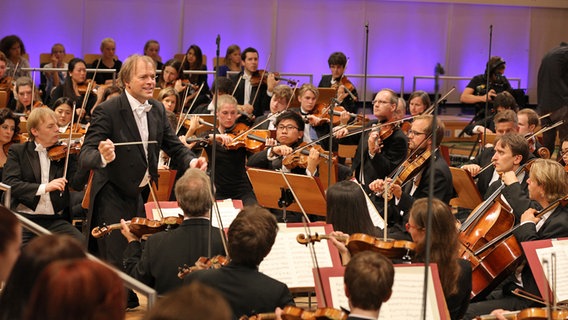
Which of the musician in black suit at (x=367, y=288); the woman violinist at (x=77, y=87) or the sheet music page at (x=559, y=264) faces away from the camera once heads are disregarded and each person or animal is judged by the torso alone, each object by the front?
the musician in black suit

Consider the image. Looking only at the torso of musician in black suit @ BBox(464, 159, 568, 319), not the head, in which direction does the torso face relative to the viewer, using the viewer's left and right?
facing to the left of the viewer

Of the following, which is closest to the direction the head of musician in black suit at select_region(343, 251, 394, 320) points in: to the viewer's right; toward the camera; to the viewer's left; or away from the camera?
away from the camera

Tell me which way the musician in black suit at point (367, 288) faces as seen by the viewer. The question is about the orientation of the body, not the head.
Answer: away from the camera

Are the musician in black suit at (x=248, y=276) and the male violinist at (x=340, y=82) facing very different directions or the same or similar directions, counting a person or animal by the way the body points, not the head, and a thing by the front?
very different directions

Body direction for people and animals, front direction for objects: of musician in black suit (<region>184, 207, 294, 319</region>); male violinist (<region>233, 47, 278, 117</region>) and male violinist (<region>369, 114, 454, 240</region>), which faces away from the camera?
the musician in black suit

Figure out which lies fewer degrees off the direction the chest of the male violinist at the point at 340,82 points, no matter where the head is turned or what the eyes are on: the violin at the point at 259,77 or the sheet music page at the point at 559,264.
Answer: the sheet music page

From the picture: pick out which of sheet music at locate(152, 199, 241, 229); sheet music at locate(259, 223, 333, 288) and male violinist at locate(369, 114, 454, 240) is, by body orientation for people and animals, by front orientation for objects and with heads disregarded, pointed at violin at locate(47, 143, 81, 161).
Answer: the male violinist

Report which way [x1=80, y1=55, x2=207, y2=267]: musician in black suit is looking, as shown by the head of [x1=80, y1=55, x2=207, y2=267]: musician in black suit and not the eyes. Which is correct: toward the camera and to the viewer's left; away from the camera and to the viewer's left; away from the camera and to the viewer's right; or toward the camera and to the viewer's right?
toward the camera and to the viewer's right
